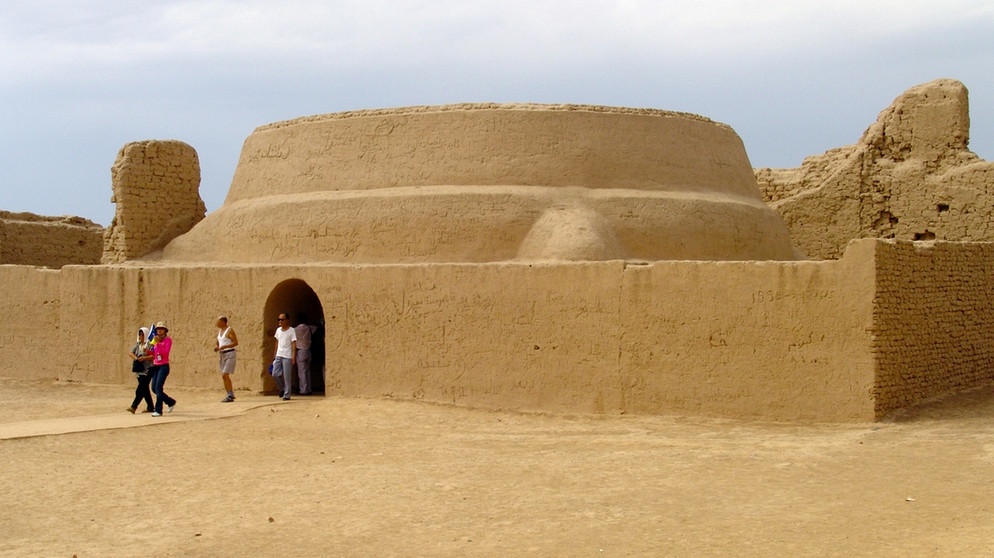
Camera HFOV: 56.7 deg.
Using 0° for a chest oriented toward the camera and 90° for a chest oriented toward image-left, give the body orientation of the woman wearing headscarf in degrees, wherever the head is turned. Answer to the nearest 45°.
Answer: approximately 45°

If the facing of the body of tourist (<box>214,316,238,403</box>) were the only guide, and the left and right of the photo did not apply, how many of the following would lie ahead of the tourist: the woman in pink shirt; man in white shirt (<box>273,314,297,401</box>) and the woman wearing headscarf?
2

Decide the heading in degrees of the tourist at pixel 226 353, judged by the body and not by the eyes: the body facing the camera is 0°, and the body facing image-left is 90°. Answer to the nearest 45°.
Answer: approximately 45°

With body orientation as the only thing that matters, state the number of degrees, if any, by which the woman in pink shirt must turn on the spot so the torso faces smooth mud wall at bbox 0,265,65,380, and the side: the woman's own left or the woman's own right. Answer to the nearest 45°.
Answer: approximately 135° to the woman's own right

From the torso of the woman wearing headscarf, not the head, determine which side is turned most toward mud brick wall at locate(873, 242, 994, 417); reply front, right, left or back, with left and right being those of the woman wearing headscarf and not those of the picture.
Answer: left

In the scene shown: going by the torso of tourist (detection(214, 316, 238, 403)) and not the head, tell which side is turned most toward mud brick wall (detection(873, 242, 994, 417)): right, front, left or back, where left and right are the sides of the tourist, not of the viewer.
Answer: back

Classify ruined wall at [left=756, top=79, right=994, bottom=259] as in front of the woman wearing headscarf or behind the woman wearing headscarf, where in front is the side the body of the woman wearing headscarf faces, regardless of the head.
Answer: behind
